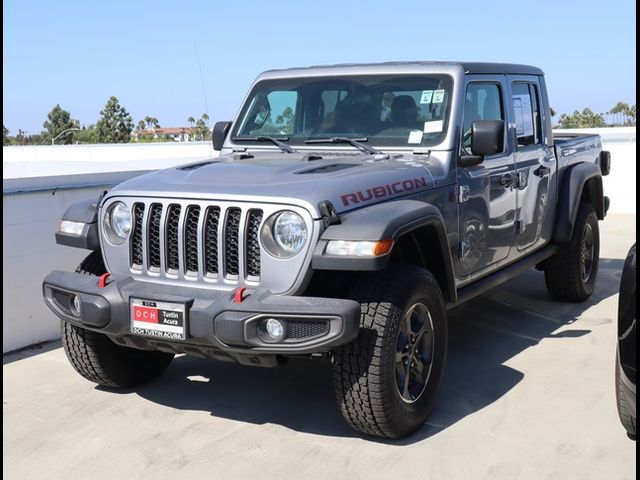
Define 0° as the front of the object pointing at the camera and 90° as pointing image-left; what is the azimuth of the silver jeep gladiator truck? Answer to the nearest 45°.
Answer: approximately 45°
